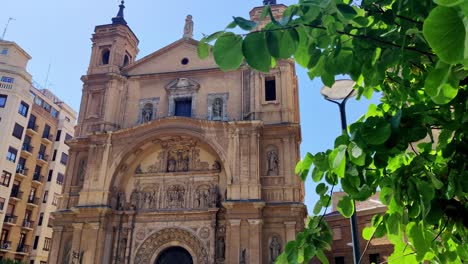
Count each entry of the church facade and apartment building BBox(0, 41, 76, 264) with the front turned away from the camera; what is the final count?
0

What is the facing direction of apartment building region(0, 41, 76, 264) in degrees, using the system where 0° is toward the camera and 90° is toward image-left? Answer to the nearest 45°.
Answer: approximately 315°

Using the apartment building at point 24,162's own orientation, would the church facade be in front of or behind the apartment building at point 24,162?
in front

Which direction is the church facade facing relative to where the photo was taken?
toward the camera
